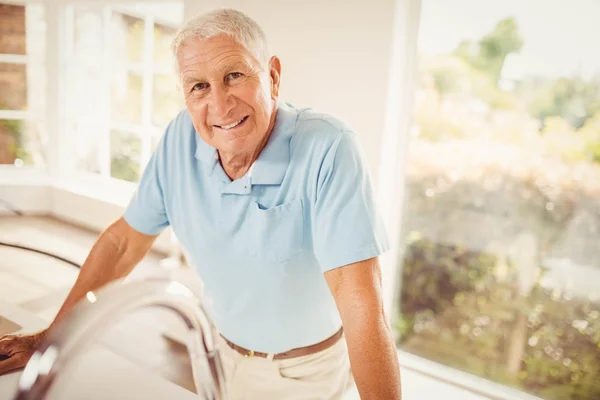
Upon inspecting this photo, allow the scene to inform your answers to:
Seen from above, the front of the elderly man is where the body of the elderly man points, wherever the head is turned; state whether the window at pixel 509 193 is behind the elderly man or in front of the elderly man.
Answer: behind

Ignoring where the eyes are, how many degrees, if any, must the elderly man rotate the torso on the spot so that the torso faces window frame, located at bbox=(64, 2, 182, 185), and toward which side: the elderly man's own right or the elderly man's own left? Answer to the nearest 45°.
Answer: approximately 135° to the elderly man's own right

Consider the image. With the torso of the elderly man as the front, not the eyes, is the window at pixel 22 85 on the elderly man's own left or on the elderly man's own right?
on the elderly man's own right

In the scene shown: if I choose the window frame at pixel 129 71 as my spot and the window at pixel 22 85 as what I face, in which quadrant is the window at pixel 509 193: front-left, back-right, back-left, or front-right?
back-left

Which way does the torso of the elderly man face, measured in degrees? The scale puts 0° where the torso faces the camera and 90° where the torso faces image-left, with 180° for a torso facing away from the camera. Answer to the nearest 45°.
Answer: approximately 45°

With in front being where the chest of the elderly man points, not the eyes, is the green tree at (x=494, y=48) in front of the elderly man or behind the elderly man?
behind
